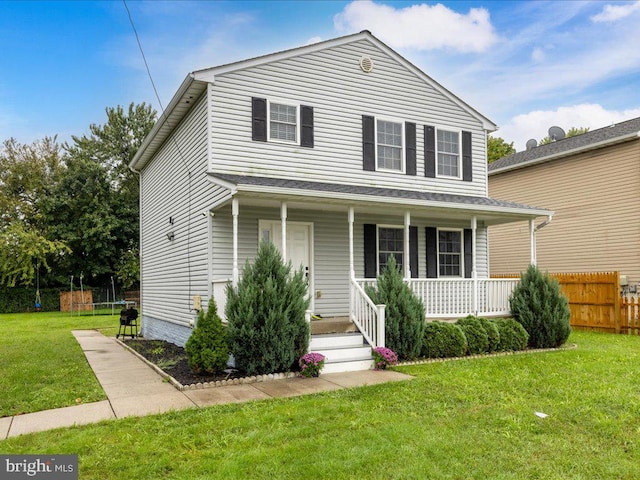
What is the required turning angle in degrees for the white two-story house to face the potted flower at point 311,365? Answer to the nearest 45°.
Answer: approximately 45° to its right

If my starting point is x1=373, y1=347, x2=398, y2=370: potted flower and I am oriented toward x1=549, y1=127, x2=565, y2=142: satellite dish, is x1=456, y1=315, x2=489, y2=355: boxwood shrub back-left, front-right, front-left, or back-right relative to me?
front-right

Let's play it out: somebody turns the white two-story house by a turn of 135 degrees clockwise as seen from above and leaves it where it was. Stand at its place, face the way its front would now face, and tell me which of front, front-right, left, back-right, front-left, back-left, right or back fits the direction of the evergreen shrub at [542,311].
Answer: back

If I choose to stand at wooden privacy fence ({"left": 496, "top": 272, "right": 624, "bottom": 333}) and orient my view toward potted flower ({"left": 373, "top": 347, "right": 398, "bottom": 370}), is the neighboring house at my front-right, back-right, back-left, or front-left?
back-right

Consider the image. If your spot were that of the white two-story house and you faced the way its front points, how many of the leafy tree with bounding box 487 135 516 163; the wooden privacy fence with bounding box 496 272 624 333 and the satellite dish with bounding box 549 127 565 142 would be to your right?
0

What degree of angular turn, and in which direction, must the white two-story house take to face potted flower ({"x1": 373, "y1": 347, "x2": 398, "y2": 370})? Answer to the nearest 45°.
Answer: approximately 45° to its right

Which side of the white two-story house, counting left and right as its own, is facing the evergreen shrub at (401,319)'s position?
front

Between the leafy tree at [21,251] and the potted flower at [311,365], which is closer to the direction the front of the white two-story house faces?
the potted flower

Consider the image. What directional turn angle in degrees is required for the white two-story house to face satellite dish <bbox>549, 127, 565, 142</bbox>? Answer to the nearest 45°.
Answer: approximately 90° to its left

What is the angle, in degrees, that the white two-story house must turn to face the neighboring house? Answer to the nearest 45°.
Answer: approximately 90° to its left

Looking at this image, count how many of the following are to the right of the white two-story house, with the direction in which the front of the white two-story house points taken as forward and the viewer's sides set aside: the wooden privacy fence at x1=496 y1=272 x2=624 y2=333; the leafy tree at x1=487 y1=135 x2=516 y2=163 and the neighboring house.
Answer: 0

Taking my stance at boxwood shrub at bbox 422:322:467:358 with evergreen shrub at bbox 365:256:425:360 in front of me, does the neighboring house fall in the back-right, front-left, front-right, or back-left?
back-right

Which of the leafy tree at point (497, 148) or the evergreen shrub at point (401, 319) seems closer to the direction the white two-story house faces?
the evergreen shrub

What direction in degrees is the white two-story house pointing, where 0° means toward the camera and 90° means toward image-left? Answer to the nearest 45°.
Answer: approximately 315°
